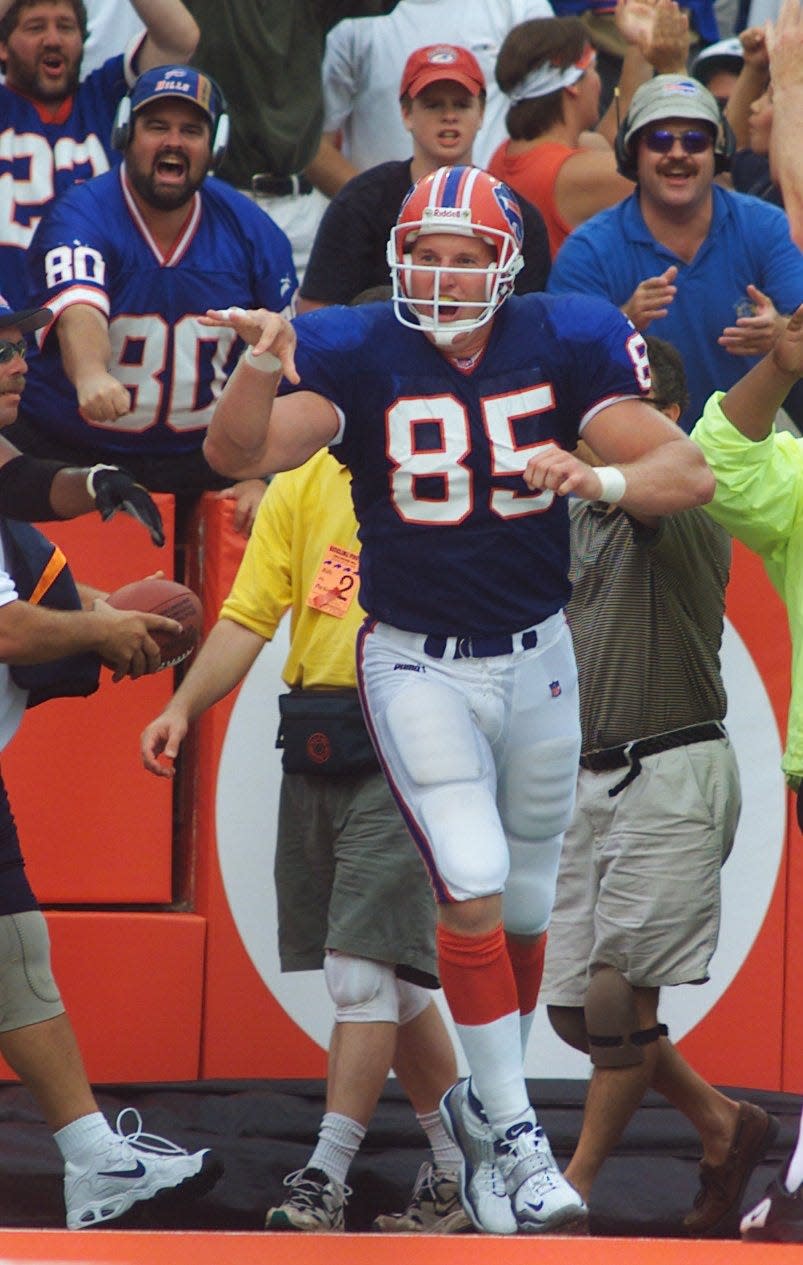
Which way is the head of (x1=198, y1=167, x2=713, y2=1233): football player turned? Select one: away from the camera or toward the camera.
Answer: toward the camera

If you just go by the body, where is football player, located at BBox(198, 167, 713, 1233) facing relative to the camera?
toward the camera
